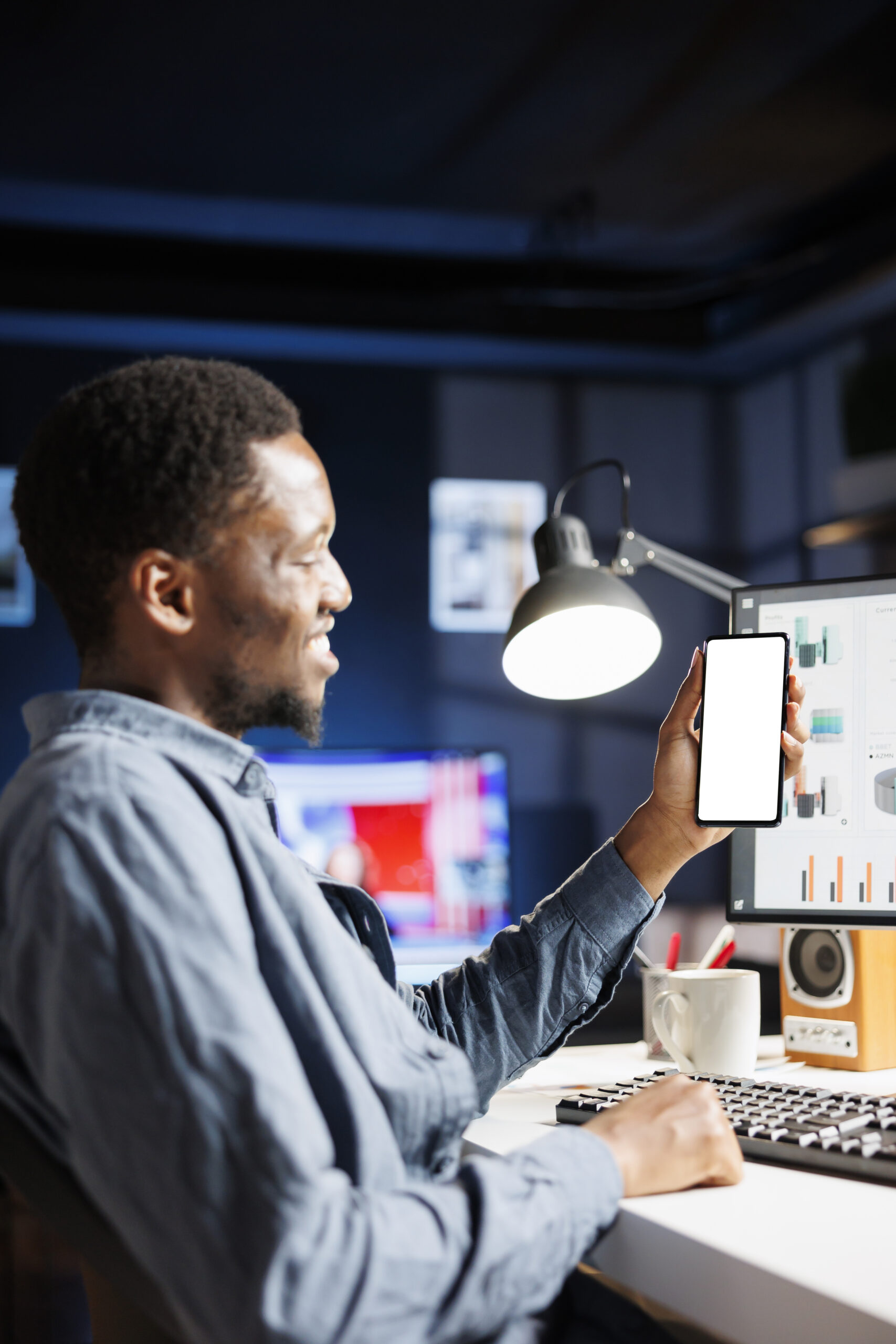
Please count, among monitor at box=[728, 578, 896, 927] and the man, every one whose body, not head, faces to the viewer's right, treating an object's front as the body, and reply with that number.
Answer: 1

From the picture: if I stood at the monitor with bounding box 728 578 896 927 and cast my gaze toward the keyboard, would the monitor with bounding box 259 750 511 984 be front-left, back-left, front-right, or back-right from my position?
back-right

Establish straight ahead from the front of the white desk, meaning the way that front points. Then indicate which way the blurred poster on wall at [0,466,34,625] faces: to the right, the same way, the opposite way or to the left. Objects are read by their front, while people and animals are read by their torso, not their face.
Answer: to the left

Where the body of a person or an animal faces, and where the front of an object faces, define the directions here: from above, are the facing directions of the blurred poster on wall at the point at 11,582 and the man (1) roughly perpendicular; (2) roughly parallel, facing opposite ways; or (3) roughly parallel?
roughly perpendicular

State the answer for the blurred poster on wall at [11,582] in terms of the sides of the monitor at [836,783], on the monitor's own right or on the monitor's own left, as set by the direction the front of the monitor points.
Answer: on the monitor's own right

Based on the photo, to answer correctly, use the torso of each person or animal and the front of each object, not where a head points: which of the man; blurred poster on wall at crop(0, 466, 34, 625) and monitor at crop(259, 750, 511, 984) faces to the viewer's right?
the man

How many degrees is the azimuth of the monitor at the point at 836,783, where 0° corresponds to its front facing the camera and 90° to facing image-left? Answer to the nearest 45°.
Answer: approximately 45°

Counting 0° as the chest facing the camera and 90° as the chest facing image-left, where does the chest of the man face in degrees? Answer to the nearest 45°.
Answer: approximately 270°
